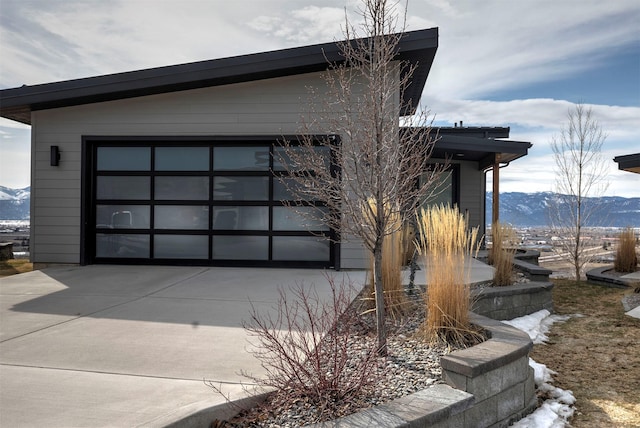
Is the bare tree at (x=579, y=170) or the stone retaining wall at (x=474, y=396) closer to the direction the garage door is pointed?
the stone retaining wall

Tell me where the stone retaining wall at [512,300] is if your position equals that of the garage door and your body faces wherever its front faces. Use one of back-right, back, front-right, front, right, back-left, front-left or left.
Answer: front-left

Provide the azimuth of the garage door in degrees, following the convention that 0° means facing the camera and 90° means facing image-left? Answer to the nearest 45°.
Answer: approximately 0°

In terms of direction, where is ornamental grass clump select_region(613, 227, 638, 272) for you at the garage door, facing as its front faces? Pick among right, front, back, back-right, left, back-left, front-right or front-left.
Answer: left

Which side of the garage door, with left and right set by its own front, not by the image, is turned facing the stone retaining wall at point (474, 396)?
front

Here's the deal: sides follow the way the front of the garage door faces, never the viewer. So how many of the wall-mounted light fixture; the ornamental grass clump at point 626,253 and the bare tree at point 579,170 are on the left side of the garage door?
2

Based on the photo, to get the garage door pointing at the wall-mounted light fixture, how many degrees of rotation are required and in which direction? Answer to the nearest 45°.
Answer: approximately 90° to its right

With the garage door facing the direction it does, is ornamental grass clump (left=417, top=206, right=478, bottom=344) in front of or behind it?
in front

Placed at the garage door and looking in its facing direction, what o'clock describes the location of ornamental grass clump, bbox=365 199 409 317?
The ornamental grass clump is roughly at 11 o'clock from the garage door.

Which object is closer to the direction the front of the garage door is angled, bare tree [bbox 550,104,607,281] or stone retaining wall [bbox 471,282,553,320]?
the stone retaining wall

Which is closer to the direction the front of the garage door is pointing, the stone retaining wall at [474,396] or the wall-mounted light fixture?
the stone retaining wall
